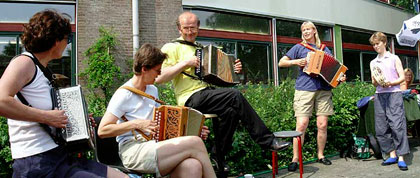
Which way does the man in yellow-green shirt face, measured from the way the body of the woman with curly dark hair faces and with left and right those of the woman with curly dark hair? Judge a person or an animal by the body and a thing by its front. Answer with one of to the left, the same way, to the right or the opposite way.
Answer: to the right

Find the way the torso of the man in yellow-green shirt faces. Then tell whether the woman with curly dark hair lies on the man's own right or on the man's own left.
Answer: on the man's own right

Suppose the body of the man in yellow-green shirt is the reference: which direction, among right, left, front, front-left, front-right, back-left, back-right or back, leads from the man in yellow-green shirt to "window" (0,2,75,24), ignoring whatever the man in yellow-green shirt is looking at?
back

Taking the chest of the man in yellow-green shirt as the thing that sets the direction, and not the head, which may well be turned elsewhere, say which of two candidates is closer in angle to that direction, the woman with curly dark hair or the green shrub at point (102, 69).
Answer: the woman with curly dark hair

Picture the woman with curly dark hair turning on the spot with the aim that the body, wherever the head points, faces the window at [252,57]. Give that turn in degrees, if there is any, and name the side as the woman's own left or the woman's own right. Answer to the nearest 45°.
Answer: approximately 45° to the woman's own left

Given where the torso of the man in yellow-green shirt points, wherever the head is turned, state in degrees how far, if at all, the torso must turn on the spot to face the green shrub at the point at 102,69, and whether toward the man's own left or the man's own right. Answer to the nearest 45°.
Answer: approximately 180°

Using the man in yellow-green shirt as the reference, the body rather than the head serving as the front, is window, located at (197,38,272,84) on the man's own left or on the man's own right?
on the man's own left

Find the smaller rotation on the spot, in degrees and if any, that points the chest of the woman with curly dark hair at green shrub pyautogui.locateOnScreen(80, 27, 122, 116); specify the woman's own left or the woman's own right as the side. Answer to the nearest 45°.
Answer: approximately 90° to the woman's own left

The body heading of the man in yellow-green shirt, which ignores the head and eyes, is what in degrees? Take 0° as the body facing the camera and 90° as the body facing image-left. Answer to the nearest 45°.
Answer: approximately 315°

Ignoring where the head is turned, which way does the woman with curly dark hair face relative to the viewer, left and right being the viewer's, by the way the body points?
facing to the right of the viewer
